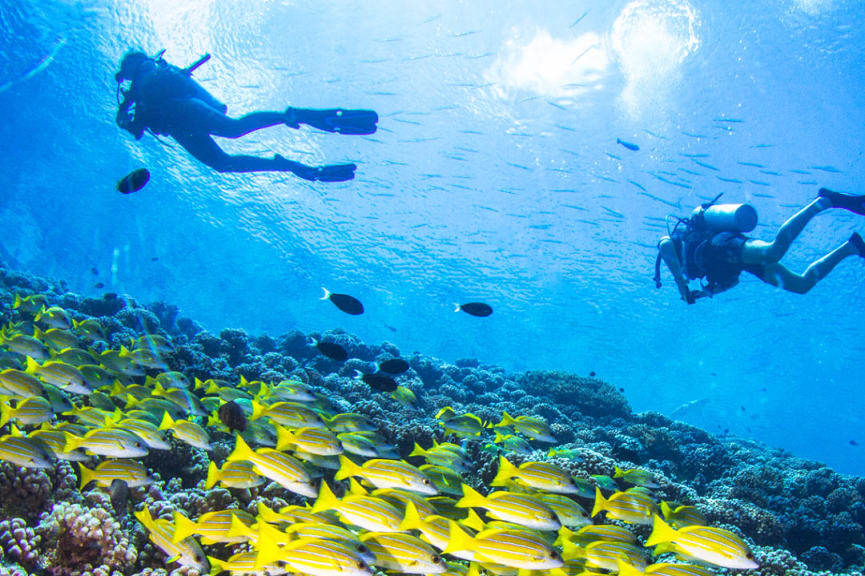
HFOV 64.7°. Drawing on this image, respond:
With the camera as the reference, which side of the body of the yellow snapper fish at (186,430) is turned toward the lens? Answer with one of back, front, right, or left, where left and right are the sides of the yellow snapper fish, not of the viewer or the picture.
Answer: right

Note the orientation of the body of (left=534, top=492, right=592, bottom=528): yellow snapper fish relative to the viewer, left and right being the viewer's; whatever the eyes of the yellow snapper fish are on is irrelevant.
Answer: facing to the right of the viewer

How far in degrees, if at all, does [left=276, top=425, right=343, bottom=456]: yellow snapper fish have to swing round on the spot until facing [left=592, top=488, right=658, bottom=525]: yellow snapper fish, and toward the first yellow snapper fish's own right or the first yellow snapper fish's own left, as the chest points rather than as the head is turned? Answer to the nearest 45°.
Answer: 0° — it already faces it

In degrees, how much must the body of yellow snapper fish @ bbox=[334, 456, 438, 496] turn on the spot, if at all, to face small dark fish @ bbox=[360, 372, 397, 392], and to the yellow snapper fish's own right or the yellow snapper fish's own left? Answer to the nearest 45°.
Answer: approximately 90° to the yellow snapper fish's own left

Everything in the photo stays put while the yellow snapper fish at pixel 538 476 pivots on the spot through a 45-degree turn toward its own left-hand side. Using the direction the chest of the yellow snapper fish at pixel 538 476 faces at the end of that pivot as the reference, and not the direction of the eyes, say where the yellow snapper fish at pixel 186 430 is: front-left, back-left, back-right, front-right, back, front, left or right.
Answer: back-left

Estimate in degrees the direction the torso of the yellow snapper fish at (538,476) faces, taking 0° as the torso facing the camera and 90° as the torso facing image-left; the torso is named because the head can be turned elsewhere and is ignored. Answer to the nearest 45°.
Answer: approximately 270°

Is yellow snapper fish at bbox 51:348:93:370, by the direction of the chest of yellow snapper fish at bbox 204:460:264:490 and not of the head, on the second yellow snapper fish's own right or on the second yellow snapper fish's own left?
on the second yellow snapper fish's own left

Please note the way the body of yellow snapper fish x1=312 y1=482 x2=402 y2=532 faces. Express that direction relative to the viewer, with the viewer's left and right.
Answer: facing to the right of the viewer

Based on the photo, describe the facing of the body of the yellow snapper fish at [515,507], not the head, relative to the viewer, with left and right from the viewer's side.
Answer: facing to the right of the viewer

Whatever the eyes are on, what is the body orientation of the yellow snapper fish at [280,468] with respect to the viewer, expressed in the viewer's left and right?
facing to the right of the viewer

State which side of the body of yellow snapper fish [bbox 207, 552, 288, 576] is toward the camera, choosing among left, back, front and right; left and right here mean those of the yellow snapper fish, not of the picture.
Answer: right
